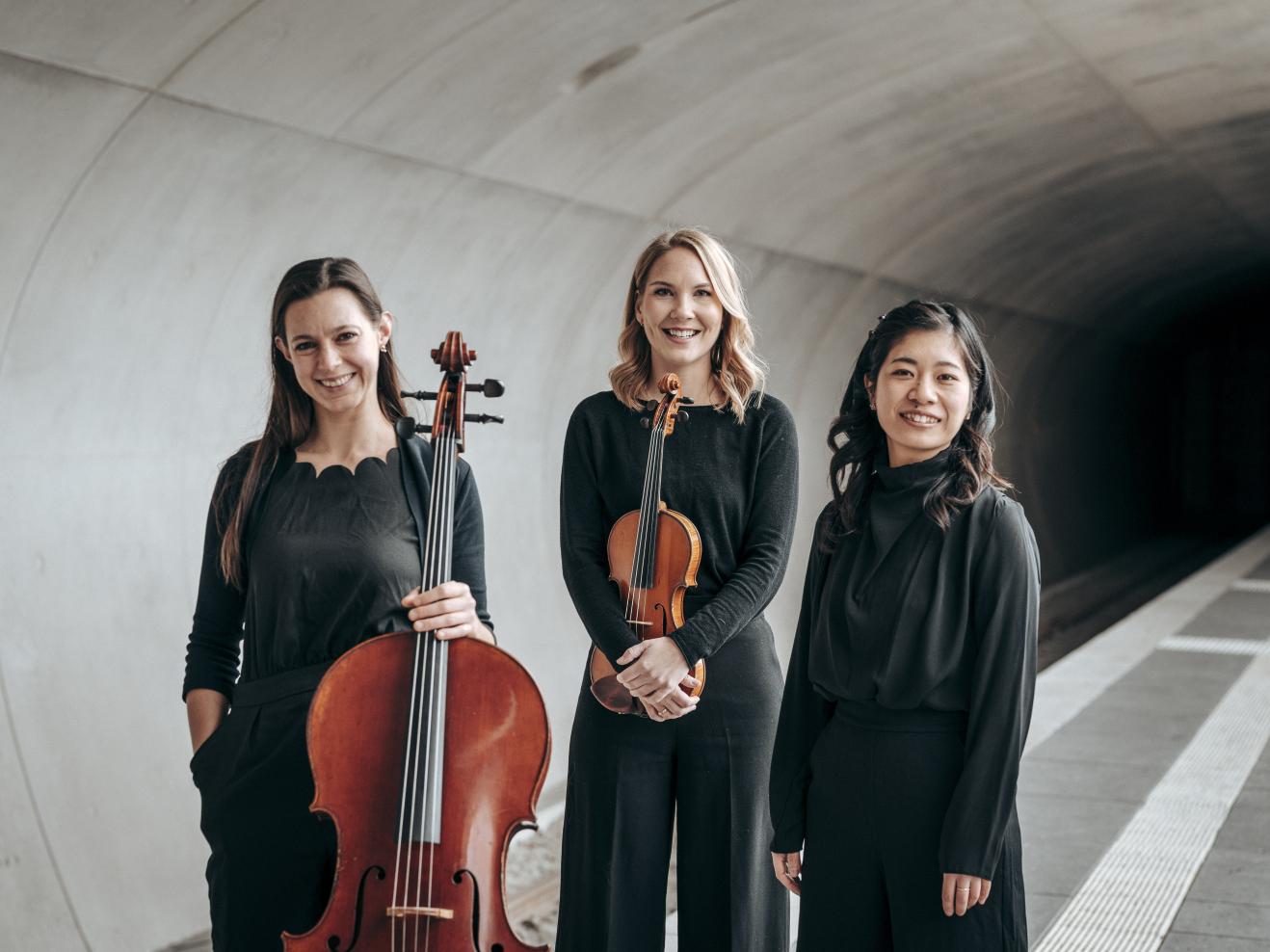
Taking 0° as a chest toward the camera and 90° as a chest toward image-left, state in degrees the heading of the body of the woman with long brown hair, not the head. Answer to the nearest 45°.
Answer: approximately 0°

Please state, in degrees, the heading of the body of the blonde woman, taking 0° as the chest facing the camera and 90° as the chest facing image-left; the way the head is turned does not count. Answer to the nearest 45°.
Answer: approximately 0°

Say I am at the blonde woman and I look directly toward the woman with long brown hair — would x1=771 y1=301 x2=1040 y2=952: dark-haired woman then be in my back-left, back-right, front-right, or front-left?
back-left

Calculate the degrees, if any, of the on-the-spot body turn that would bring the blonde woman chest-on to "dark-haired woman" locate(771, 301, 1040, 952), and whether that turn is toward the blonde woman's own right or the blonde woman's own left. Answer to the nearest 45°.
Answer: approximately 45° to the blonde woman's own left

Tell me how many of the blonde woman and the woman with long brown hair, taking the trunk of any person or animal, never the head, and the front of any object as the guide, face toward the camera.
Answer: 2

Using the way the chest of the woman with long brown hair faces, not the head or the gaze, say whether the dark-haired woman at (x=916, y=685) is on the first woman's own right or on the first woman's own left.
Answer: on the first woman's own left

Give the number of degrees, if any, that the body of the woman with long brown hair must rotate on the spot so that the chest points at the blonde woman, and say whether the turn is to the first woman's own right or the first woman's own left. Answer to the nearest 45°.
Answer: approximately 90° to the first woman's own left

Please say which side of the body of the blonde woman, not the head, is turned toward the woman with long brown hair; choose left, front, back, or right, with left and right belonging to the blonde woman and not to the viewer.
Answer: right
